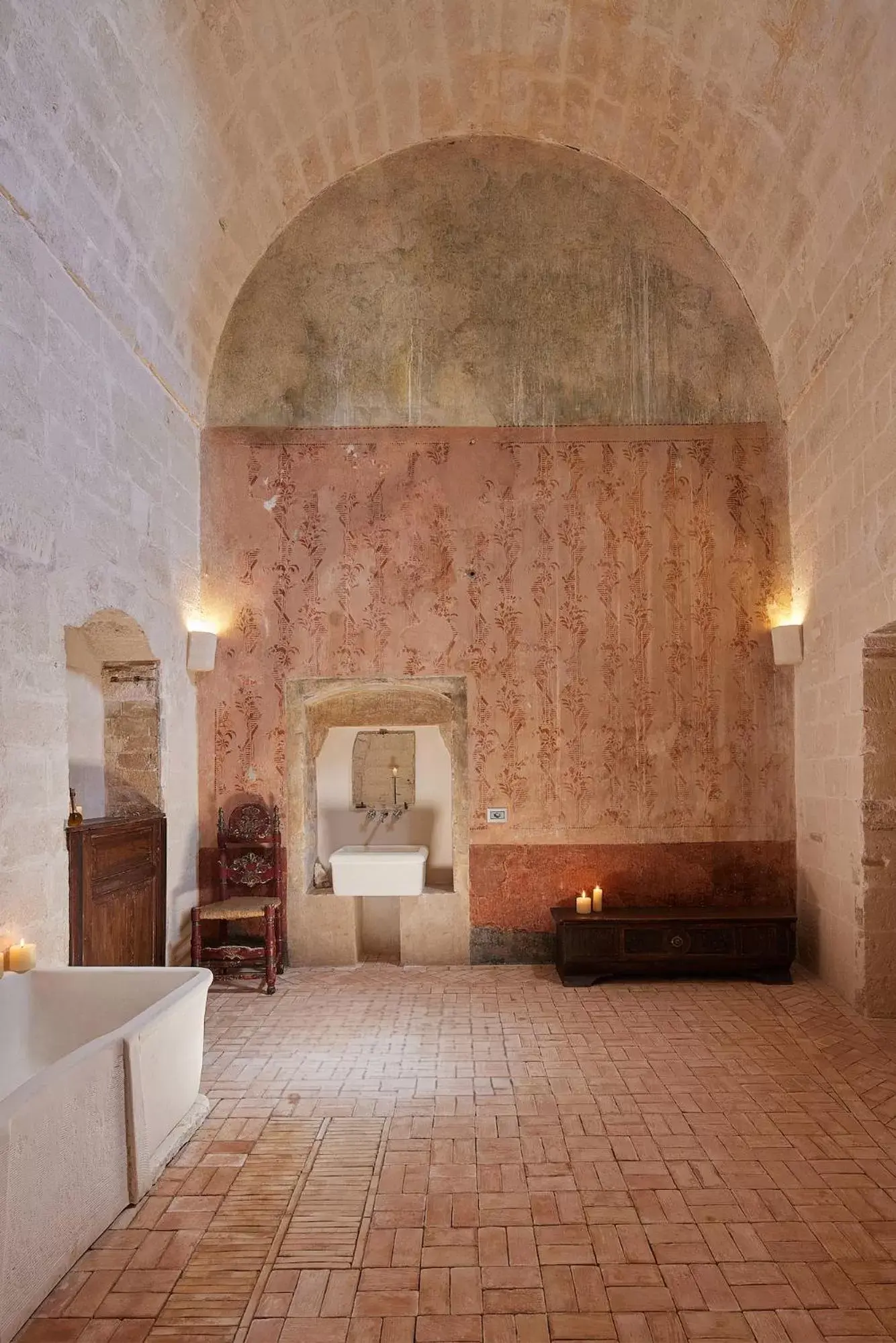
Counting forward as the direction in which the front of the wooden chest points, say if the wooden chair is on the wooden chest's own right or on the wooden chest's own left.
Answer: on the wooden chest's own right

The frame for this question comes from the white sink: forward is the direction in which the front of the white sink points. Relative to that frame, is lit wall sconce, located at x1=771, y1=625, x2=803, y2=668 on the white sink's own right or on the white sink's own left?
on the white sink's own left

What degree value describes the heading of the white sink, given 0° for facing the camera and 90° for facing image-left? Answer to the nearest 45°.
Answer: approximately 0°

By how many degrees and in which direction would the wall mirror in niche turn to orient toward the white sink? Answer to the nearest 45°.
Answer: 0° — it already faces it

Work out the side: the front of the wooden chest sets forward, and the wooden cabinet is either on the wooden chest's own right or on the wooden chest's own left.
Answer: on the wooden chest's own right
